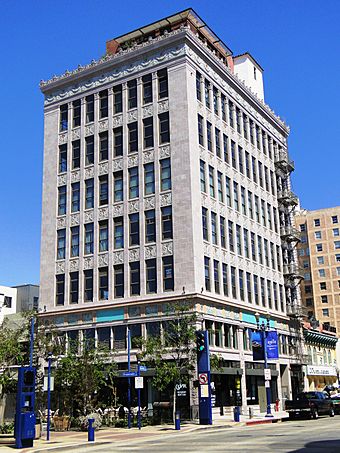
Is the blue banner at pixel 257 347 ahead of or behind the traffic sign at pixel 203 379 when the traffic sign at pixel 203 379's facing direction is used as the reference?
behind

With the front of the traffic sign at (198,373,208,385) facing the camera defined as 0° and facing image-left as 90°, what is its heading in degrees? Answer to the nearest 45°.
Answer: approximately 0°

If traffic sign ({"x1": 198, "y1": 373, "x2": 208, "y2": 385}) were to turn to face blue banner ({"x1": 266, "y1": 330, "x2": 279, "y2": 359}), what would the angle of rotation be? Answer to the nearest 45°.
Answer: approximately 135° to its left

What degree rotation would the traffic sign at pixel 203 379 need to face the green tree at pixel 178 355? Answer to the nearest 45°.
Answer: approximately 135° to its right

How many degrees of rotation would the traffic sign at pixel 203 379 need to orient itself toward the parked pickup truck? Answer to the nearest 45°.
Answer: approximately 135° to its left

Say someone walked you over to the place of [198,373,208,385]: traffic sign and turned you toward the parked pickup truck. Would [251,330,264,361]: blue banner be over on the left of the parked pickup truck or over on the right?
left
